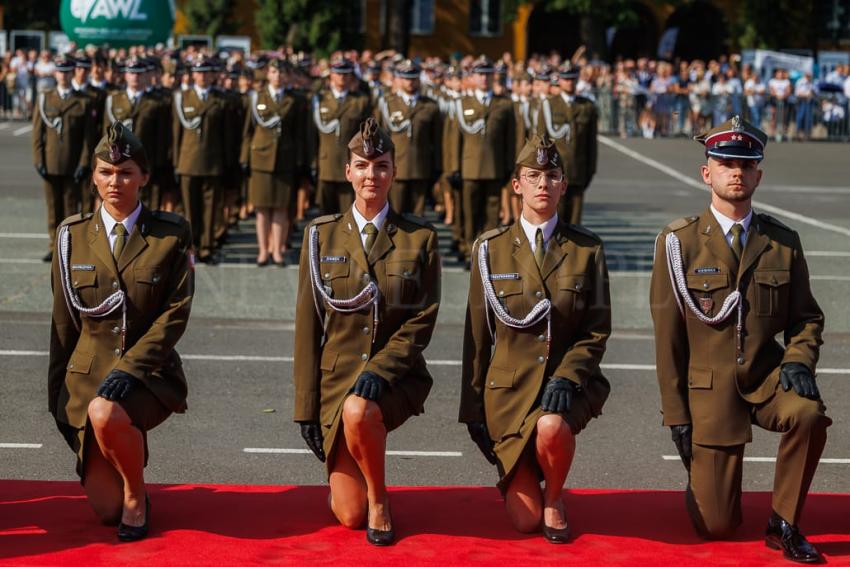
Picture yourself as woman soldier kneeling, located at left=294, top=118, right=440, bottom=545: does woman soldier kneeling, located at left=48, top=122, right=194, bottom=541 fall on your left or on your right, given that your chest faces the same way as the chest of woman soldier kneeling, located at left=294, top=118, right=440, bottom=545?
on your right

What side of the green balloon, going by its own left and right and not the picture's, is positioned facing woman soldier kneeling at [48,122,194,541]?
front

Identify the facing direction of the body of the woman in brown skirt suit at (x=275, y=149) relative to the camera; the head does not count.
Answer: toward the camera

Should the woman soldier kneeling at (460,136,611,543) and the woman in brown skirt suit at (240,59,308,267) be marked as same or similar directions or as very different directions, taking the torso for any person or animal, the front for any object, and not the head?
same or similar directions

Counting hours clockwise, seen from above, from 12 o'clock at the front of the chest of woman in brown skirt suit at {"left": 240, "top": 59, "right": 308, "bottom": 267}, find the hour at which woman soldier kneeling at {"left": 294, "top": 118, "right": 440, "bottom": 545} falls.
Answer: The woman soldier kneeling is roughly at 12 o'clock from the woman in brown skirt suit.

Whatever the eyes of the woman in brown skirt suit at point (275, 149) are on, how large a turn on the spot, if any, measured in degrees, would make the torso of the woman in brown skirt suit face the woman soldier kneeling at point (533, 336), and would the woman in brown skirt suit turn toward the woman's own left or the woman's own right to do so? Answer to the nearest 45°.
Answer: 0° — they already face them

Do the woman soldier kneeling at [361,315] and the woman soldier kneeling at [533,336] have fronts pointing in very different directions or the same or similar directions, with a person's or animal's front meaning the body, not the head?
same or similar directions

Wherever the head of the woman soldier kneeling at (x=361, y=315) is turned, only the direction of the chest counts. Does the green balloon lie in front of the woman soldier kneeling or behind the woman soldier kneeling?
behind

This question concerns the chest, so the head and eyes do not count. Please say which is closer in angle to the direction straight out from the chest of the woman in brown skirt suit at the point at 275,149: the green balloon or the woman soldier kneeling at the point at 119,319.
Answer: the woman soldier kneeling

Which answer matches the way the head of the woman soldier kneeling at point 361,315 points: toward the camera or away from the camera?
toward the camera

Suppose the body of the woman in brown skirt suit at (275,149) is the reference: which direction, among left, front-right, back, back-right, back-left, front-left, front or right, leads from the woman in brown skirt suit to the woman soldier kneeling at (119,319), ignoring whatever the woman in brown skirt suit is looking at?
front

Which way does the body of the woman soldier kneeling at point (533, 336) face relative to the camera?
toward the camera
